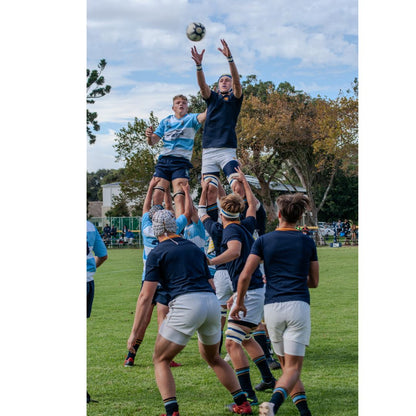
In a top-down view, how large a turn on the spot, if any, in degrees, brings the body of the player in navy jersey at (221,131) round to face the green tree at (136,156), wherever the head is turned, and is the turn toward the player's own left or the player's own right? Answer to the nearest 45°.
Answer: approximately 180°

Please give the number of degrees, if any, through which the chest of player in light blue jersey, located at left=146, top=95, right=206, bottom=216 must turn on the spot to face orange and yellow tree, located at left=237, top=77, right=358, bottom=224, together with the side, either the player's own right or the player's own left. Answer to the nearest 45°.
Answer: approximately 180°

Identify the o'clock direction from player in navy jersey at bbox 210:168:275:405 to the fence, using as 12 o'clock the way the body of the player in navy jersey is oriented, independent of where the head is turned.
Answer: The fence is roughly at 1 o'clock from the player in navy jersey.

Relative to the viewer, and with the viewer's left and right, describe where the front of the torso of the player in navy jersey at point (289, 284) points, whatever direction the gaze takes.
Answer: facing away from the viewer

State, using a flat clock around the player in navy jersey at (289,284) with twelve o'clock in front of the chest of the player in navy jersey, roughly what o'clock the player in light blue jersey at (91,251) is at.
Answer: The player in light blue jersey is roughly at 10 o'clock from the player in navy jersey.

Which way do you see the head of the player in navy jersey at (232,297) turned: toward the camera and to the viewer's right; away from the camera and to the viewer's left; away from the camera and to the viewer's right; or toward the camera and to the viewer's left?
away from the camera and to the viewer's left

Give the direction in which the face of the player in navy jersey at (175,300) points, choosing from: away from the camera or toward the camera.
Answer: away from the camera

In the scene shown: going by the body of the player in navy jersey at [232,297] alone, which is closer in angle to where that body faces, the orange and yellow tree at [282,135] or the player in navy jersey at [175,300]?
the orange and yellow tree

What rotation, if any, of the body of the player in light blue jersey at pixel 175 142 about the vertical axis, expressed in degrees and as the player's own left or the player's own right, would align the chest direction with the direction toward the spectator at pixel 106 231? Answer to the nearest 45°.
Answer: approximately 180°

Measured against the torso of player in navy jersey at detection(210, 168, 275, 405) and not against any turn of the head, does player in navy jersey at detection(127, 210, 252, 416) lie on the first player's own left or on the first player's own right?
on the first player's own left

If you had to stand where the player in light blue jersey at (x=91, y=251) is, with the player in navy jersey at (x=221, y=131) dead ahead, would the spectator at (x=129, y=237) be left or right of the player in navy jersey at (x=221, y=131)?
left
